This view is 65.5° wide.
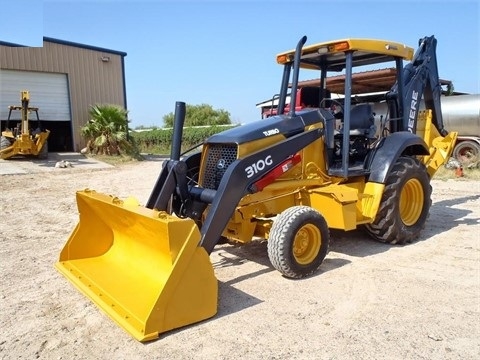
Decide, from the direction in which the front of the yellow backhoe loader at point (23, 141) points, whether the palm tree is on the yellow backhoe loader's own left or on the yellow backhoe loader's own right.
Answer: on the yellow backhoe loader's own right

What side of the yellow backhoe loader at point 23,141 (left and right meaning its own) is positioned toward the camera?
back

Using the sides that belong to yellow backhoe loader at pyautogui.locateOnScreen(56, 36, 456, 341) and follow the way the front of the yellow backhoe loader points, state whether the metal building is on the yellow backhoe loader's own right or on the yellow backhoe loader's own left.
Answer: on the yellow backhoe loader's own right

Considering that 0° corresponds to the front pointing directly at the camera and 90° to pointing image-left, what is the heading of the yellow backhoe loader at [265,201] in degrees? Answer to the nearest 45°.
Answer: approximately 45°

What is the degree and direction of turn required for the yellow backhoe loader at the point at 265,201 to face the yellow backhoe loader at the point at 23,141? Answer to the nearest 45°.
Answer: approximately 90° to its right

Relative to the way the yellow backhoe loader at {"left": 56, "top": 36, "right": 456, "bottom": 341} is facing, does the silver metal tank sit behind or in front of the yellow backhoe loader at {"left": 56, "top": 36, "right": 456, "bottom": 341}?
behind

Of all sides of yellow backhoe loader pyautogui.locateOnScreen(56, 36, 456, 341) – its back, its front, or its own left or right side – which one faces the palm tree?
right

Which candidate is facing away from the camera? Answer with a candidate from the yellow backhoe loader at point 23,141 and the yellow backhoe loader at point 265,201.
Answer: the yellow backhoe loader at point 23,141

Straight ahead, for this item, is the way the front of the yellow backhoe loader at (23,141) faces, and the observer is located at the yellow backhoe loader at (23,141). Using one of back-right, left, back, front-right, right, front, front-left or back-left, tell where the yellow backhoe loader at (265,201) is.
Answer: back
